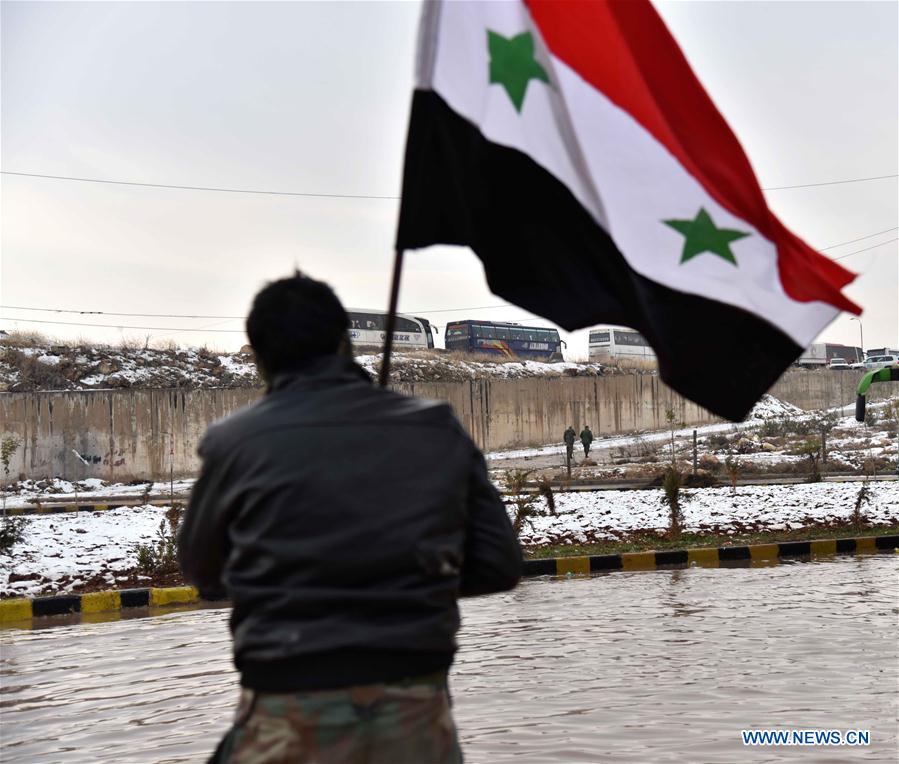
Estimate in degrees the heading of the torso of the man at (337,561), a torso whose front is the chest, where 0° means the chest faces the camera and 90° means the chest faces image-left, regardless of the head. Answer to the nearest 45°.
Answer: approximately 180°

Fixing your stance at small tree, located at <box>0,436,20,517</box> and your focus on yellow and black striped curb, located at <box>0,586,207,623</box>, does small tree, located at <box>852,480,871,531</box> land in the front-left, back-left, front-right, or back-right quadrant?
front-left

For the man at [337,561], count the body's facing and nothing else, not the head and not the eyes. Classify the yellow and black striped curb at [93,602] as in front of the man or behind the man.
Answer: in front

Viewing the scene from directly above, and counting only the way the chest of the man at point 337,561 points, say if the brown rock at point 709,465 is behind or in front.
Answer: in front

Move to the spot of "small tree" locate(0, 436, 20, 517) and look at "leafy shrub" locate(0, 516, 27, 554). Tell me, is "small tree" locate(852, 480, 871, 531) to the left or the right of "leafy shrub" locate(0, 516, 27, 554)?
left

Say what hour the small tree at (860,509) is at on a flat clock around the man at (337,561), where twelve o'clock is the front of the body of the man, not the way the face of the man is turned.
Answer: The small tree is roughly at 1 o'clock from the man.

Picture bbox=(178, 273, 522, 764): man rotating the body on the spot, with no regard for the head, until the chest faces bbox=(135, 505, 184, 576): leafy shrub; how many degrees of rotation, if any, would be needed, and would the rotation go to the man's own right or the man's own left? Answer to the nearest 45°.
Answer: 0° — they already face it

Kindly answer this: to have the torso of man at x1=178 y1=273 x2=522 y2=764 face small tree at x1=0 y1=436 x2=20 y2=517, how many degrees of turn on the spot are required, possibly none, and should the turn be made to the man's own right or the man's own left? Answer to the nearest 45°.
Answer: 0° — they already face it

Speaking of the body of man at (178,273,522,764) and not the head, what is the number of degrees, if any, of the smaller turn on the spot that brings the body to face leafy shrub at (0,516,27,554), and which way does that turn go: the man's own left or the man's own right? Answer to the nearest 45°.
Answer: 0° — they already face it

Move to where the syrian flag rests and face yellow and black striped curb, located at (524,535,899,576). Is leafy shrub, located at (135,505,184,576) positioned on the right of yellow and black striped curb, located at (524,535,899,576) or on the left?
left

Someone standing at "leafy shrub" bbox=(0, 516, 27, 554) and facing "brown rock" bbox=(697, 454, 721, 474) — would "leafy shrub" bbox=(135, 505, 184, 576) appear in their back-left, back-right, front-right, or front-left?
front-right

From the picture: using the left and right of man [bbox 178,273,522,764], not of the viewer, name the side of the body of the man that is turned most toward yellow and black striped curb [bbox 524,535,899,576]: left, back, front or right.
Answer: front
